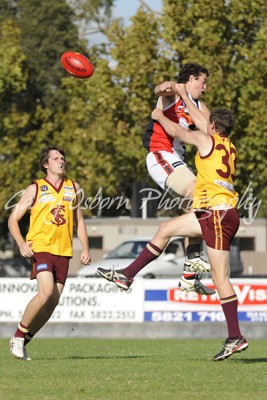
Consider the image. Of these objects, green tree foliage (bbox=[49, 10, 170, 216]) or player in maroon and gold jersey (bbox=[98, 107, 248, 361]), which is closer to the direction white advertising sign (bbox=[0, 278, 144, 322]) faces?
the player in maroon and gold jersey

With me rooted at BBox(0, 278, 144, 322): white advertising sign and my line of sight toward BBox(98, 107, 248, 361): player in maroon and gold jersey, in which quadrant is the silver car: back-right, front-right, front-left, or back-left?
back-left

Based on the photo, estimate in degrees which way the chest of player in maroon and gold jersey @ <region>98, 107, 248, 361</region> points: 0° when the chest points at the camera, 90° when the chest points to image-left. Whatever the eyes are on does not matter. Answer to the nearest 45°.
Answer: approximately 135°

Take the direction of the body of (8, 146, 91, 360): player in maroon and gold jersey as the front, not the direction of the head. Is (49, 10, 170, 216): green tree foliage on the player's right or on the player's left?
on the player's left

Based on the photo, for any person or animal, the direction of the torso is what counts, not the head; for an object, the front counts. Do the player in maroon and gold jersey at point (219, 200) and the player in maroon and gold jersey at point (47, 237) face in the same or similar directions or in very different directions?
very different directions

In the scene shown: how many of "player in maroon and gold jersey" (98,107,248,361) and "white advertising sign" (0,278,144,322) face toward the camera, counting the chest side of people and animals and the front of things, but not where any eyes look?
1

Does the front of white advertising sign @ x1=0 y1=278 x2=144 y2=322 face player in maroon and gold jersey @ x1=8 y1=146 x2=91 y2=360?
yes

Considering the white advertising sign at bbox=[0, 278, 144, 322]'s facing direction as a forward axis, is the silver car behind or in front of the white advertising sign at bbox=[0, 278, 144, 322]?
behind

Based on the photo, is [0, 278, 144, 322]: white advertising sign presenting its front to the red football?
yes

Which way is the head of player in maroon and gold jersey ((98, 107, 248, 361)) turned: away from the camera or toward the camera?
away from the camera

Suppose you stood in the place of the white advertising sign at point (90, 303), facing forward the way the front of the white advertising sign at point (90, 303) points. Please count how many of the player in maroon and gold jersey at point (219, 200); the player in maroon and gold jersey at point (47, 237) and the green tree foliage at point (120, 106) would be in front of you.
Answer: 2
